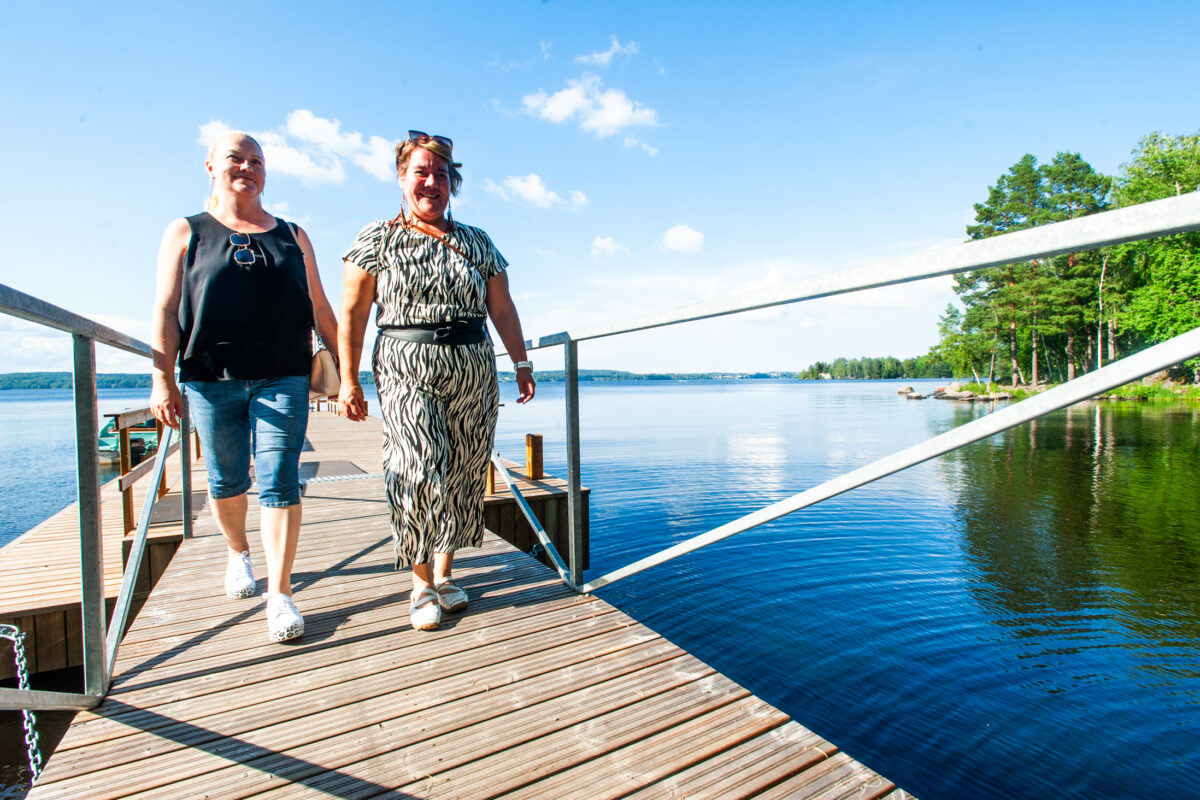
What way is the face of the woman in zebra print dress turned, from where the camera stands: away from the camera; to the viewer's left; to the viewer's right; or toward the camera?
toward the camera

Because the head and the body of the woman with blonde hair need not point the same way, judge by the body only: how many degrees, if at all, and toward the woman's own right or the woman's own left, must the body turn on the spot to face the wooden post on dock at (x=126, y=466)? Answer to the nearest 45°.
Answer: approximately 180°

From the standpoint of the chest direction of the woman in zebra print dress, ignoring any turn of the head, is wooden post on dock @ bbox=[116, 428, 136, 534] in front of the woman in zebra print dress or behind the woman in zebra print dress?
behind

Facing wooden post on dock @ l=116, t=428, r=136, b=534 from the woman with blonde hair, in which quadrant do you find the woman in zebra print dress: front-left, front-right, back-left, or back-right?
back-right

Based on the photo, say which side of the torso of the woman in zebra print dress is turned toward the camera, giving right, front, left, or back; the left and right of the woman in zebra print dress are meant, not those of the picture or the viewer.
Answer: front

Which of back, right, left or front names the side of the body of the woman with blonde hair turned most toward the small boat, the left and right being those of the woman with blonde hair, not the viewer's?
back

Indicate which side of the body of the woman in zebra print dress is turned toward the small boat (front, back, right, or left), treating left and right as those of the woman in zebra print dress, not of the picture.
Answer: back

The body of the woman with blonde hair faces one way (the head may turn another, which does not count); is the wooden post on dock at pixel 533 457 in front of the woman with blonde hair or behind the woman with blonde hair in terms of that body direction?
behind

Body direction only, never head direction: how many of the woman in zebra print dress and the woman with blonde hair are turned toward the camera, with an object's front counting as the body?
2

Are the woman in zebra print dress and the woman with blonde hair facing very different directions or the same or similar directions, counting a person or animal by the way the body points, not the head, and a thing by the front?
same or similar directions

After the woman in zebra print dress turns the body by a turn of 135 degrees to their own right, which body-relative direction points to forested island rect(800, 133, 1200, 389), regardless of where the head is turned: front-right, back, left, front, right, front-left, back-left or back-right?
right
